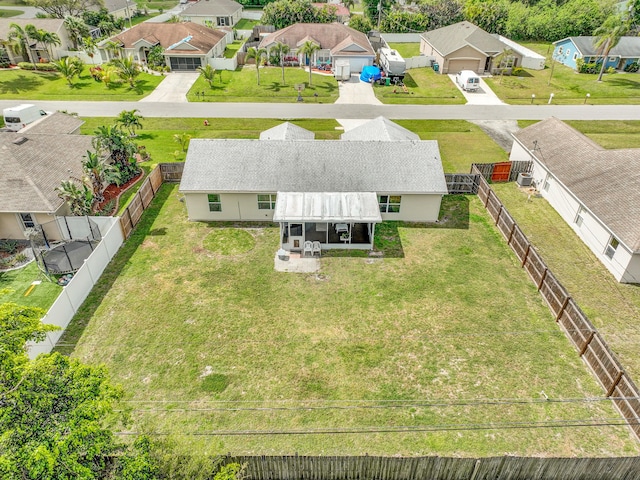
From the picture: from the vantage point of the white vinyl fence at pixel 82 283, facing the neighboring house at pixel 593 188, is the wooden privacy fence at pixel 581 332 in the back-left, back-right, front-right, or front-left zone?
front-right

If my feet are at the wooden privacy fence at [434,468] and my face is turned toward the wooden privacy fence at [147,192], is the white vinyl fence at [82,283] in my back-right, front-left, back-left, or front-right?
front-left

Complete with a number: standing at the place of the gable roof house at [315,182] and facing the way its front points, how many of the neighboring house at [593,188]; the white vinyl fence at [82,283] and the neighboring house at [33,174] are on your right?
1

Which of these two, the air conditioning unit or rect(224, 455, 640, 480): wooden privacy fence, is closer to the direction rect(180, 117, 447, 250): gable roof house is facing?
the air conditioning unit

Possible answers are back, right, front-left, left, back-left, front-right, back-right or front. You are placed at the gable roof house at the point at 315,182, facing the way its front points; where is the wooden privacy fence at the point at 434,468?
back

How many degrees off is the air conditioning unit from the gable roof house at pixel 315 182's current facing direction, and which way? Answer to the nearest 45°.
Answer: approximately 90° to its right

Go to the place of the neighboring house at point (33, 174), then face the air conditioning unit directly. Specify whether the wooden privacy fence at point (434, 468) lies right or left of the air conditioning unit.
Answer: right

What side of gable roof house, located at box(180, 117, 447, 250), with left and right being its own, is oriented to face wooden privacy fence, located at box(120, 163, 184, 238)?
left

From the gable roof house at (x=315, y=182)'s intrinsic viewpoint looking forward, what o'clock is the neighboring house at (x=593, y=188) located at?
The neighboring house is roughly at 3 o'clock from the gable roof house.

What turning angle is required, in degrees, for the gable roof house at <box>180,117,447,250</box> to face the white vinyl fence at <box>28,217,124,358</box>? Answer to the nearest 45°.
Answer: approximately 135° to its left

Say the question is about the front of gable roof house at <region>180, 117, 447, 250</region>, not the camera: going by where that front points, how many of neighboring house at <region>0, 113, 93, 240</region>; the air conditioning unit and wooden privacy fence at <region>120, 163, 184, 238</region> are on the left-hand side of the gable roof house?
2

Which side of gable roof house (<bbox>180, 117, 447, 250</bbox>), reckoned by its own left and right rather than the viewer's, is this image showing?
back

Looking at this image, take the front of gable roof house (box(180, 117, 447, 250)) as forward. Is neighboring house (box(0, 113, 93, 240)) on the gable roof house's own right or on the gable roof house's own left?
on the gable roof house's own left
